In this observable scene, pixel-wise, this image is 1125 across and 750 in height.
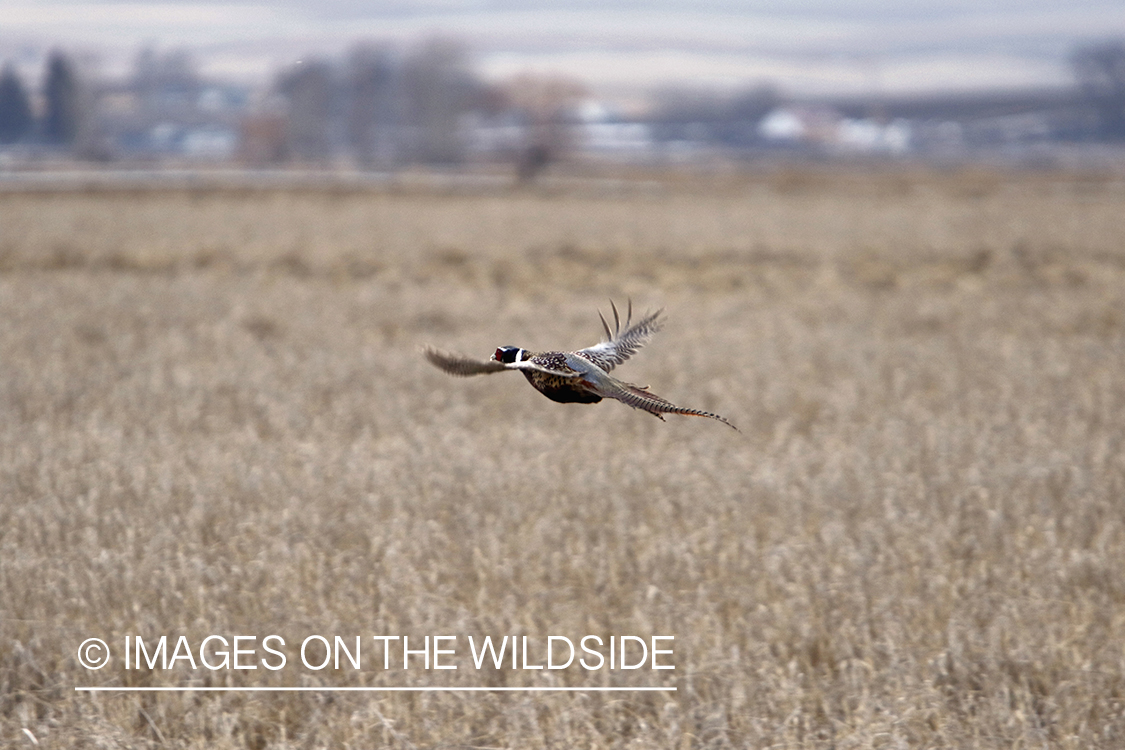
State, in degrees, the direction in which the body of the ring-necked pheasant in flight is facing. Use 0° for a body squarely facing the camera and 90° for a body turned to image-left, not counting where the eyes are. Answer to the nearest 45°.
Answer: approximately 135°
